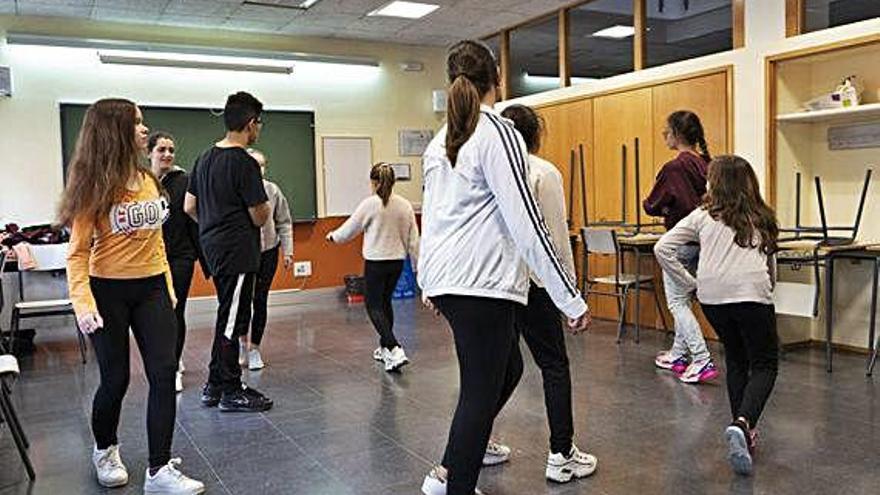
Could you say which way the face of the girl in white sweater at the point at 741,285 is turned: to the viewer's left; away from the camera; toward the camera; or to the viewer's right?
away from the camera

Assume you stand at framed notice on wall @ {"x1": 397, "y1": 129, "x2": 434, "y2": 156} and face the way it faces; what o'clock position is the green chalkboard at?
The green chalkboard is roughly at 2 o'clock from the framed notice on wall.

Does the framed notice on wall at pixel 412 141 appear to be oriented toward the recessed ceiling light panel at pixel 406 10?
yes

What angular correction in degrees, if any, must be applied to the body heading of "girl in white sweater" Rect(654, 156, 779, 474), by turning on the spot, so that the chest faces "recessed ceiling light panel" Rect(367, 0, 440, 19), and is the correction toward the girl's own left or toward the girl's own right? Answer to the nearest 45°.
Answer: approximately 45° to the girl's own left

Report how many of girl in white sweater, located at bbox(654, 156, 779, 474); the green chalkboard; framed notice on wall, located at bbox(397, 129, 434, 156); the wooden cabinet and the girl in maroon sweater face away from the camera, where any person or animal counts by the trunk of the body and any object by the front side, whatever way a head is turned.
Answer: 1

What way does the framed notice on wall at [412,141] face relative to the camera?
toward the camera

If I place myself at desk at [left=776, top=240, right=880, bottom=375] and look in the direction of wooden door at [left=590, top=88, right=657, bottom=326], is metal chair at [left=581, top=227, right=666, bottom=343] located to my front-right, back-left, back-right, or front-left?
front-left

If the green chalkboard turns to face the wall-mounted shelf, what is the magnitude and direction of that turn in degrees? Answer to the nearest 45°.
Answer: approximately 45° to its left

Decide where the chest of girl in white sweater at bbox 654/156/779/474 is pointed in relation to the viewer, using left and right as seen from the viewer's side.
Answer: facing away from the viewer

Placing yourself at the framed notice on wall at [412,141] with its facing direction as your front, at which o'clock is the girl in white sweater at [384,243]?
The girl in white sweater is roughly at 12 o'clock from the framed notice on wall.

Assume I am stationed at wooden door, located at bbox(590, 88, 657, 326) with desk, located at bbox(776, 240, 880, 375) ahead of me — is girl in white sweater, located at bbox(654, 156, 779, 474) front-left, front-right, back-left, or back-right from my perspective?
front-right

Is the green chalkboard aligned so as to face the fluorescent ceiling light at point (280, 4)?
yes

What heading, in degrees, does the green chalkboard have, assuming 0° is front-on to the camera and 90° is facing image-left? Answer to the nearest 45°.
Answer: approximately 0°

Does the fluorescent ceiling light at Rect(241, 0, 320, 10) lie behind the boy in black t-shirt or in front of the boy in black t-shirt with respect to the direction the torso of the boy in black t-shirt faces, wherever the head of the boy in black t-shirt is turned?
in front
